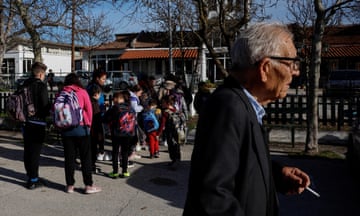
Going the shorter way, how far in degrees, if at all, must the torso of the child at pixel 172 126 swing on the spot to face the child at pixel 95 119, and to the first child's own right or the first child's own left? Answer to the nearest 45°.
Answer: approximately 45° to the first child's own left

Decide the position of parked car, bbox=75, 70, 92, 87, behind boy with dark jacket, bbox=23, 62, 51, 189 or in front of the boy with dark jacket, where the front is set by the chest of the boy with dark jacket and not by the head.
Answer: in front

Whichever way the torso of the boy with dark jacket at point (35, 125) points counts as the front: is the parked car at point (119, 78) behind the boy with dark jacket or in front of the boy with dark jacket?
in front

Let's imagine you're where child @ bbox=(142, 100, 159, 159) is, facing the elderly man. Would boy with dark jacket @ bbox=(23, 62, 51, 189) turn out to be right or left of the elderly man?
right

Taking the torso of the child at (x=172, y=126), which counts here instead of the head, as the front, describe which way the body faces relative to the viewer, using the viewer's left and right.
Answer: facing away from the viewer and to the left of the viewer

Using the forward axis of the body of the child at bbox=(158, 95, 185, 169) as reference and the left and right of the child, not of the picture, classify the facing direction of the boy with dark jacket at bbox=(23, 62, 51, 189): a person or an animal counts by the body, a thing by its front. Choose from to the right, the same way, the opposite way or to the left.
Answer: to the right
